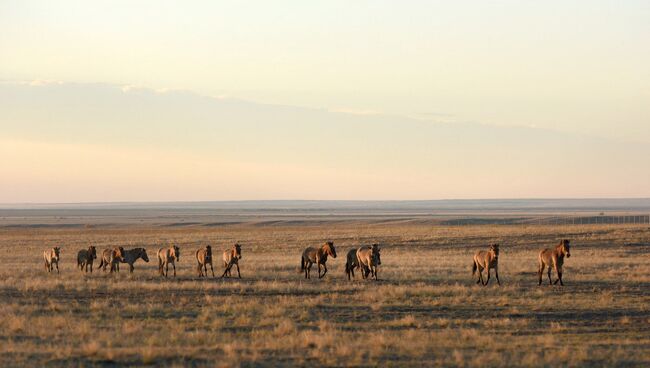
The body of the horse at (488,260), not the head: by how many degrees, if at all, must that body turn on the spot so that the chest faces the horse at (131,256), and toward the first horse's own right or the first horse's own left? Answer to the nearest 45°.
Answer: approximately 135° to the first horse's own right

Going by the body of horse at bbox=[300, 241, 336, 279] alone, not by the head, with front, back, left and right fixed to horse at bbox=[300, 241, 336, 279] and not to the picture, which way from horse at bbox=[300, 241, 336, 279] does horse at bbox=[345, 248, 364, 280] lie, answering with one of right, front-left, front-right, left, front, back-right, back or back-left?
front

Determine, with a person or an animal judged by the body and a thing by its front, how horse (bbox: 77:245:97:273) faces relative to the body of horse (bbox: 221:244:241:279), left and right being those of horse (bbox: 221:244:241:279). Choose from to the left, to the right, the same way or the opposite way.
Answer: the same way

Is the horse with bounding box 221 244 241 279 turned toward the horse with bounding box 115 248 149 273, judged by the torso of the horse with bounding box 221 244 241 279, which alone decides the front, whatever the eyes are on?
no

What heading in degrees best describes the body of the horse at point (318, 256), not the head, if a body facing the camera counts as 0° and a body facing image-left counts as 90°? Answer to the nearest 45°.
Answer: approximately 315°

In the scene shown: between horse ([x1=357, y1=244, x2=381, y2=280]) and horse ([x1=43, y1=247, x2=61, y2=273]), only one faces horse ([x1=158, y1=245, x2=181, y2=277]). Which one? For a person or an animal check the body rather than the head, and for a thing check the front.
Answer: horse ([x1=43, y1=247, x2=61, y2=273])

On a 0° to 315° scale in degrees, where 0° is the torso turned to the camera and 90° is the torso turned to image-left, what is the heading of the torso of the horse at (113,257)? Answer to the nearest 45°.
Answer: approximately 315°

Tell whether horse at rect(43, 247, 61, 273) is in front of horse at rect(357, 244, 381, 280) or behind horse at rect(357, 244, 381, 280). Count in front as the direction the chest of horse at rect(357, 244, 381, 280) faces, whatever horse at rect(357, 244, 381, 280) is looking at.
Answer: behind

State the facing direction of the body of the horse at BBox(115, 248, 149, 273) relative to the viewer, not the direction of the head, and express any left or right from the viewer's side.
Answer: facing to the right of the viewer

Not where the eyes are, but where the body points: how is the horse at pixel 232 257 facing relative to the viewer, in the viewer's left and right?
facing the viewer and to the right of the viewer

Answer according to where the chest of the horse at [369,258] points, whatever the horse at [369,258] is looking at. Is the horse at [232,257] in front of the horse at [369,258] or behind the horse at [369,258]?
behind

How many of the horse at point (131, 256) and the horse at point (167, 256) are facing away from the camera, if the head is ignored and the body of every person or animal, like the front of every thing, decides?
0

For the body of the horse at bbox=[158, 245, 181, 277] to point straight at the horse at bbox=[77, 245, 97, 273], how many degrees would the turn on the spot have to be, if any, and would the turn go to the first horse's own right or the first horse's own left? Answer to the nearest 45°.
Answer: approximately 180°

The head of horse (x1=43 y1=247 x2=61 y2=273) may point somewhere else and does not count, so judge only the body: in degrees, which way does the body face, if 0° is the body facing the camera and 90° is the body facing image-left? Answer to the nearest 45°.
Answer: approximately 315°

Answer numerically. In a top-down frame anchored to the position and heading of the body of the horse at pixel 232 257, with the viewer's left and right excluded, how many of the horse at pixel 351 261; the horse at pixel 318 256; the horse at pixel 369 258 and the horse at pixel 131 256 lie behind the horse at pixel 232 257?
1

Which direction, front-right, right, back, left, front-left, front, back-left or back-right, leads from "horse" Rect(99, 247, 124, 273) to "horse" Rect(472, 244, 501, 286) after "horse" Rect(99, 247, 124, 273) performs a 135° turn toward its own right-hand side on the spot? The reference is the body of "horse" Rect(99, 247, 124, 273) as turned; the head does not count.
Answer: back-left

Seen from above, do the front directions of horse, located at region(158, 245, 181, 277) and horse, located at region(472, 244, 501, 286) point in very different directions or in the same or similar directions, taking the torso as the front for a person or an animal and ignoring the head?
same or similar directions

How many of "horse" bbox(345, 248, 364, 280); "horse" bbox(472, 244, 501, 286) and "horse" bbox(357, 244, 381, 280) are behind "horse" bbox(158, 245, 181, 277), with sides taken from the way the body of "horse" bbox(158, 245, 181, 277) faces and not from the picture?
0

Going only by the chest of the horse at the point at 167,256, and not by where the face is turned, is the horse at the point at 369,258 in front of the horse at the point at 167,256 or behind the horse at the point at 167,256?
in front
